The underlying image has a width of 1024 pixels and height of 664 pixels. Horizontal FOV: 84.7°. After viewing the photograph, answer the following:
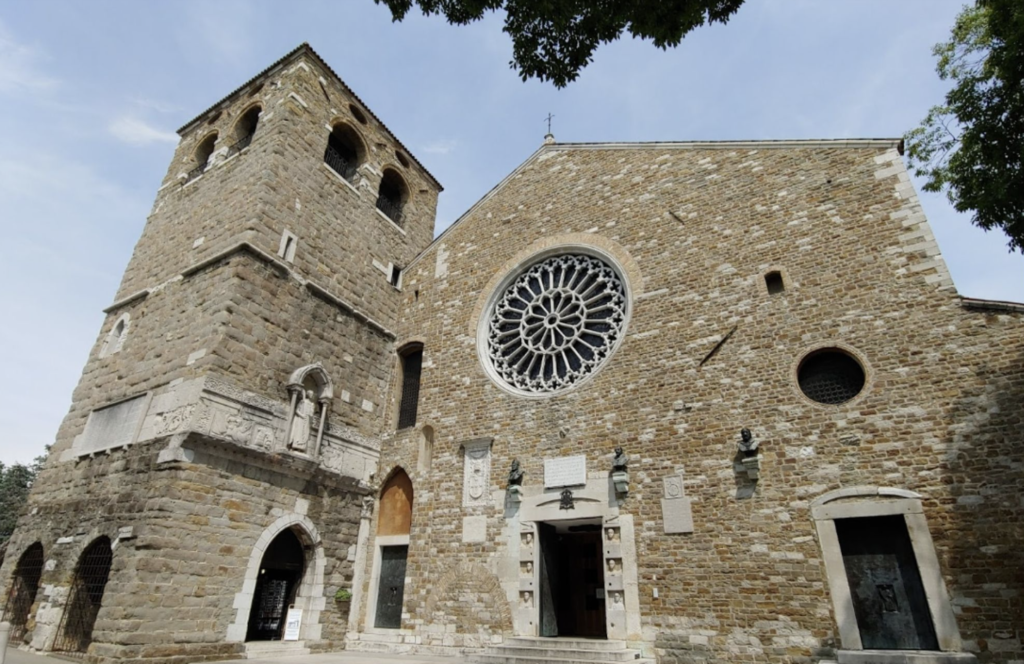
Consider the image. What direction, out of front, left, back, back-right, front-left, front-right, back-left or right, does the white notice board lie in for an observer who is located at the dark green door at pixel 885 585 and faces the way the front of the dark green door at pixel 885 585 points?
right

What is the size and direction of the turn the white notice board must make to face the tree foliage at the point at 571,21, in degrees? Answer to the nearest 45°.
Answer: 0° — it already faces it

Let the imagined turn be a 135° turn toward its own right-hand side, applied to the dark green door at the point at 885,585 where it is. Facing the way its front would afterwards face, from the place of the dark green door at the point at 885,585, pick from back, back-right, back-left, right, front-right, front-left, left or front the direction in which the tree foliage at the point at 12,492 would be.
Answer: front-left

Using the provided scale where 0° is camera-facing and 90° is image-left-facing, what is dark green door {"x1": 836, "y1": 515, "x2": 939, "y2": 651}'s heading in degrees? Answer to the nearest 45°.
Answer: approximately 0°

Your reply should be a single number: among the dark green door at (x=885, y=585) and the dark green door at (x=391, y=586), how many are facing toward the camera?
2

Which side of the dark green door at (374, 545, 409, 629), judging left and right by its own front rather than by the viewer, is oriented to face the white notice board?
right

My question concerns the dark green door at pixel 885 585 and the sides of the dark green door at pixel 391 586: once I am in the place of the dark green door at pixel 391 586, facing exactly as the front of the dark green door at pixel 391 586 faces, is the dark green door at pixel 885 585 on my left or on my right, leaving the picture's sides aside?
on my left

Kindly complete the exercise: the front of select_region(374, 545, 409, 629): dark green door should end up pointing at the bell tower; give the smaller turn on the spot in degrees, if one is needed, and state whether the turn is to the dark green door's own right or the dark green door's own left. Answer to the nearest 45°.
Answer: approximately 45° to the dark green door's own right

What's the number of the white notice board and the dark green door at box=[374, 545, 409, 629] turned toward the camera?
2

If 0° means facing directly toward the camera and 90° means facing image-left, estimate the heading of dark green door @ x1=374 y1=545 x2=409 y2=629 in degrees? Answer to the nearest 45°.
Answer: approximately 0°

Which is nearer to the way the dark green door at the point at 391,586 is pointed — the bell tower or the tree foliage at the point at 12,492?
the bell tower

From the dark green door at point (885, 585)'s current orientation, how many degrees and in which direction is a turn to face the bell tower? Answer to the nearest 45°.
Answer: approximately 90° to its right
